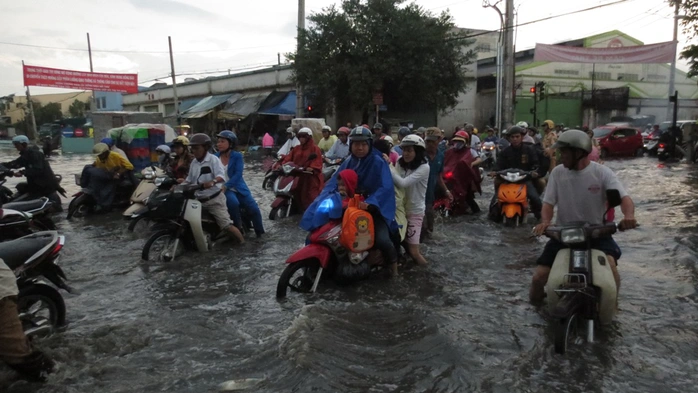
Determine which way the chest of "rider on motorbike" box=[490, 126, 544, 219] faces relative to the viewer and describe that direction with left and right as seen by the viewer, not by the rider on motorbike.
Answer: facing the viewer

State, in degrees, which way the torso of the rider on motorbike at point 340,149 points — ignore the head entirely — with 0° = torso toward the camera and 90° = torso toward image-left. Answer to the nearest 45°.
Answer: approximately 45°

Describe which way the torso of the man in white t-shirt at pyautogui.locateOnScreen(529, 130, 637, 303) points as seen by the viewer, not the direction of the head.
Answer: toward the camera

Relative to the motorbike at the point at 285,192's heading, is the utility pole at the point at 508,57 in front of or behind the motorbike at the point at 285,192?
behind

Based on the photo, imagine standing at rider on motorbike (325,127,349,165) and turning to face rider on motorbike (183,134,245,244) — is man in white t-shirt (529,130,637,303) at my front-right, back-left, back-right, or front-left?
front-left

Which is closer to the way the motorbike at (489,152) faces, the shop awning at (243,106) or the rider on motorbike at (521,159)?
the rider on motorbike

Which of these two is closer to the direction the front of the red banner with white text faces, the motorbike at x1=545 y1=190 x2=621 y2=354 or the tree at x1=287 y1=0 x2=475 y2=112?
the motorbike

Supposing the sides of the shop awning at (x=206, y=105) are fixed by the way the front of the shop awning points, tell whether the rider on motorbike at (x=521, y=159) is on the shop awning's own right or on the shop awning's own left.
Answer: on the shop awning's own left

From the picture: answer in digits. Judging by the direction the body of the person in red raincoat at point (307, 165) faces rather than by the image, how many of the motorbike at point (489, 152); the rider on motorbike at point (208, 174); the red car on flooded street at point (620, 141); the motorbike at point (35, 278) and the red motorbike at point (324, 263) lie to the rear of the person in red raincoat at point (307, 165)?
2

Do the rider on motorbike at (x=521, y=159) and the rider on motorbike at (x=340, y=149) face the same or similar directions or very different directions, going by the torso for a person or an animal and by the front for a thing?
same or similar directions

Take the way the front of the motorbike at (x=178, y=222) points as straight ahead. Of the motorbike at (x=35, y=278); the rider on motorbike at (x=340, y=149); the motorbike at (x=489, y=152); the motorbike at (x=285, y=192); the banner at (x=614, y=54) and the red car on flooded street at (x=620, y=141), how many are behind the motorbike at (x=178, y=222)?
5

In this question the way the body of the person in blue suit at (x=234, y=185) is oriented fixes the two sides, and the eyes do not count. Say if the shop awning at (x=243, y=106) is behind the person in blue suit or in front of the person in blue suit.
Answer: behind

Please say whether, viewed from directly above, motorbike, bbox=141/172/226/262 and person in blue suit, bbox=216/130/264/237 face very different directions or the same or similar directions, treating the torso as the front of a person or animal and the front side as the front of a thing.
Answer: same or similar directions

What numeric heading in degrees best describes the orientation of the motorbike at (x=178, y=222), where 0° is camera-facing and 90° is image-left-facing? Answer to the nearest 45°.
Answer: approximately 45°

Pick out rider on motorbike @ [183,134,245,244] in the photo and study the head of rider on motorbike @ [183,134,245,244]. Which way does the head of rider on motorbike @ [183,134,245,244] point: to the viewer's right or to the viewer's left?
to the viewer's left

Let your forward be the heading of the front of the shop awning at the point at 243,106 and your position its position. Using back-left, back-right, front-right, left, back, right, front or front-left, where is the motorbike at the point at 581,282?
front-left

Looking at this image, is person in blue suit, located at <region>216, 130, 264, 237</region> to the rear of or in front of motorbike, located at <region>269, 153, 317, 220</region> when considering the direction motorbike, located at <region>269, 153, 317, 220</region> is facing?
in front

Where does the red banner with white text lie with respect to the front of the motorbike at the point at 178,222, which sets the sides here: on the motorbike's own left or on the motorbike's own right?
on the motorbike's own right

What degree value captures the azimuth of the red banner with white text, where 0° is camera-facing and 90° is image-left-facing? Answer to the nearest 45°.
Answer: approximately 0°

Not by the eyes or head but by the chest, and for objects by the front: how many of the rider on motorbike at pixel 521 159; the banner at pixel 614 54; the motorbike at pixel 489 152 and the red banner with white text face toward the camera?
4

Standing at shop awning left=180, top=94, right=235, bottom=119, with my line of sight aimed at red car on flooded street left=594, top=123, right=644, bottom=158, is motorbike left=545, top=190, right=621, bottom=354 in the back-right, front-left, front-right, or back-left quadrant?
front-right

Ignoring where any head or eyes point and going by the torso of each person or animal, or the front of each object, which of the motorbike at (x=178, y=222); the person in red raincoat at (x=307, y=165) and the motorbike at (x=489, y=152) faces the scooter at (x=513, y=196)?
the motorbike at (x=489, y=152)
